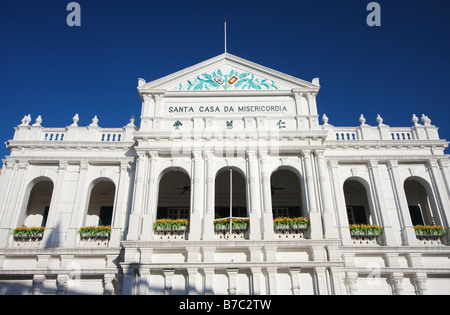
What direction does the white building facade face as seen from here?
toward the camera
